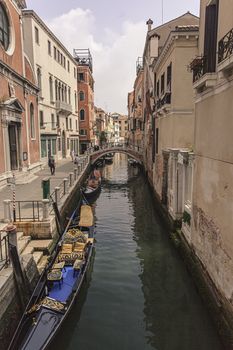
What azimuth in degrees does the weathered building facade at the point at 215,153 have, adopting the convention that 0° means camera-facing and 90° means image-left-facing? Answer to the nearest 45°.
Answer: approximately 90°

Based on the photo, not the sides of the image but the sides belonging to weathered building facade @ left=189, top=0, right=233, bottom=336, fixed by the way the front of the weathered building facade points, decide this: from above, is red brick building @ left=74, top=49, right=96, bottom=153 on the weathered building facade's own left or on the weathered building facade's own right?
on the weathered building facade's own right

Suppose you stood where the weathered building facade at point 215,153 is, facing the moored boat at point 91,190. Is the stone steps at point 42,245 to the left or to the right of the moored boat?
left

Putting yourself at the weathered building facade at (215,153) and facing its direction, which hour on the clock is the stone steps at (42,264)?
The stone steps is roughly at 12 o'clock from the weathered building facade.

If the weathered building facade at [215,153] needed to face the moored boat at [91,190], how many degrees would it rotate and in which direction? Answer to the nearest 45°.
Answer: approximately 45° to its right

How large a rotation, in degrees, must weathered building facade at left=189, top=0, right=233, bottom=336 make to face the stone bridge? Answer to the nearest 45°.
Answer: approximately 90° to its right

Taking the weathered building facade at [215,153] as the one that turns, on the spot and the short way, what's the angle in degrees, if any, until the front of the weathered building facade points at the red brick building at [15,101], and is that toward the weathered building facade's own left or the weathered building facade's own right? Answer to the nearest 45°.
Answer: approximately 45° to the weathered building facade's own right

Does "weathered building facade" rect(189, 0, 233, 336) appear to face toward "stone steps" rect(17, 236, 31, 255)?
yes

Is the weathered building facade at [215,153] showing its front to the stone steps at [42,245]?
yes

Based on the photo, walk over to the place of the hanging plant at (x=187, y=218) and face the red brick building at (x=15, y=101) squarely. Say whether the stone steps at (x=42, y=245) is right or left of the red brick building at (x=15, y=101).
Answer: left
